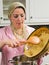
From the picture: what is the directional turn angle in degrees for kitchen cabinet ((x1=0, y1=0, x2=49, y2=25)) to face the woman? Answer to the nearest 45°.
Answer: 0° — it already faces them

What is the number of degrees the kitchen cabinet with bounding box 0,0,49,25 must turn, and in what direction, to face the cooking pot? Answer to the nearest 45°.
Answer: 0° — it already faces it

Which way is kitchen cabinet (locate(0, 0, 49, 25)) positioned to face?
toward the camera

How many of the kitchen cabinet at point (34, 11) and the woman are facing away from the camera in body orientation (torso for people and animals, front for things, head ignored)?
0

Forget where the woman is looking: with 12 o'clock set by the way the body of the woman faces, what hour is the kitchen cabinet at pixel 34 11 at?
The kitchen cabinet is roughly at 8 o'clock from the woman.

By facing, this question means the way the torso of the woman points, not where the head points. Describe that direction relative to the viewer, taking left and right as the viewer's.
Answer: facing the viewer and to the right of the viewer
